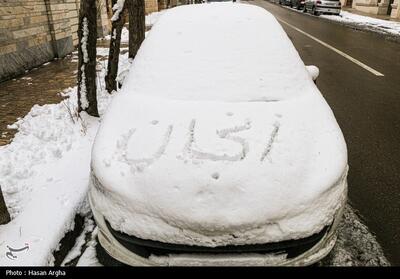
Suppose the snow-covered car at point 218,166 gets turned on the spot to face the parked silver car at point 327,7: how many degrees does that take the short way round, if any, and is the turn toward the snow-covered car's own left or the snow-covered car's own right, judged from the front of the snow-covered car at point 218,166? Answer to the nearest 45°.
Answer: approximately 180°

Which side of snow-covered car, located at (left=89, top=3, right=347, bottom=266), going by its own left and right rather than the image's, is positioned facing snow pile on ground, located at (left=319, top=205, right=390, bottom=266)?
left

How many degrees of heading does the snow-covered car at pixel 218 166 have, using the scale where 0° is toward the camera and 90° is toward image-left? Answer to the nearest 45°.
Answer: approximately 0°
